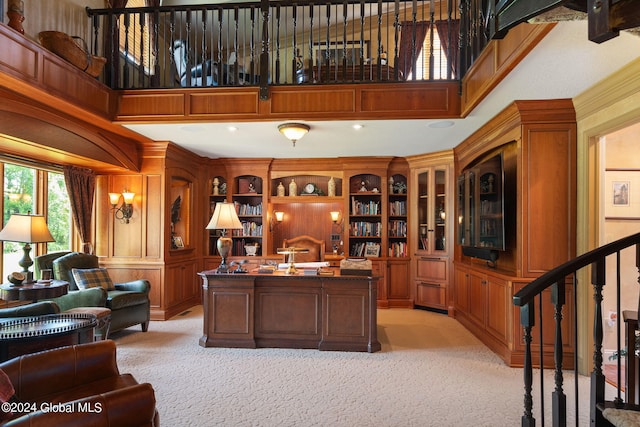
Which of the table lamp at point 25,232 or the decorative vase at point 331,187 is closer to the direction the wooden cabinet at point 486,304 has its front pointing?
the table lamp

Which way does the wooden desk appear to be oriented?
away from the camera

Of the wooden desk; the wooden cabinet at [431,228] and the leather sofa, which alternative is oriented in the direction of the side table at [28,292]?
the wooden cabinet

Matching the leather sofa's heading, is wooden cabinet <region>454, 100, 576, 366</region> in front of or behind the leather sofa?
in front

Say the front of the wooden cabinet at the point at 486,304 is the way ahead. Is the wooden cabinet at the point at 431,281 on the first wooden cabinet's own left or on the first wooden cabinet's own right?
on the first wooden cabinet's own right

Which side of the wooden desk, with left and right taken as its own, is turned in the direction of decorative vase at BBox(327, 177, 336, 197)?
front

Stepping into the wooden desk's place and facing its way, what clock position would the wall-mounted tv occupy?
The wall-mounted tv is roughly at 3 o'clock from the wooden desk.

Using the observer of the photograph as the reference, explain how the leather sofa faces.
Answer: facing to the right of the viewer

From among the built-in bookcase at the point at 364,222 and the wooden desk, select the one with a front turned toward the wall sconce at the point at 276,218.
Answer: the wooden desk

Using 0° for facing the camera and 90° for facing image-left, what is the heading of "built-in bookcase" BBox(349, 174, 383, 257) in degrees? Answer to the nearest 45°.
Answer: approximately 0°
